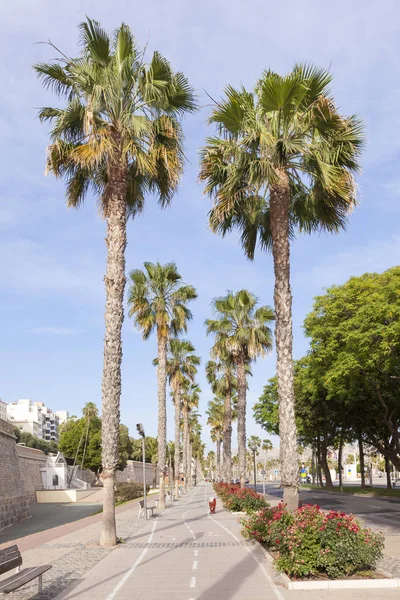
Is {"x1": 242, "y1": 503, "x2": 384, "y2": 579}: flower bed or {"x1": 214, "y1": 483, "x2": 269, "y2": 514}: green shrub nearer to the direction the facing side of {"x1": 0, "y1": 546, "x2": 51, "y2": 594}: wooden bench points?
the flower bed

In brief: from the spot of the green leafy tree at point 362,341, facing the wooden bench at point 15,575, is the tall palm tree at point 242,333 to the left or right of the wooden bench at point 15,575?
right

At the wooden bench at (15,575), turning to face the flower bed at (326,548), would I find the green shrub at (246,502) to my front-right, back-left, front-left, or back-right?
front-left

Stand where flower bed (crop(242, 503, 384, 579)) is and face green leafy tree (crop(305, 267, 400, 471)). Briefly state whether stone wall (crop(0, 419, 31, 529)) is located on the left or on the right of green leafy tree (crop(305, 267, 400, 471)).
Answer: left

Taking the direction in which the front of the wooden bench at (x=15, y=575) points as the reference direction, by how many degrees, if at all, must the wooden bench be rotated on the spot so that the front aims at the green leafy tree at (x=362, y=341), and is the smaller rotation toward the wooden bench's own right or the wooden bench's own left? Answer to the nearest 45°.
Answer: approximately 90° to the wooden bench's own left

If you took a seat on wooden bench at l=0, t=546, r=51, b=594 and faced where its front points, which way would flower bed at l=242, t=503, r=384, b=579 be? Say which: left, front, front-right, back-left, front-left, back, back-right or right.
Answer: front-left

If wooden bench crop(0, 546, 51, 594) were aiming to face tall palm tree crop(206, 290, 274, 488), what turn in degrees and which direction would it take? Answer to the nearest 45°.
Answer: approximately 90° to its left

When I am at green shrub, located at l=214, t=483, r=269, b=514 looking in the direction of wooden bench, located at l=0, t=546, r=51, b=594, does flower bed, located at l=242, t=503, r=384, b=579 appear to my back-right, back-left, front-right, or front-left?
front-left

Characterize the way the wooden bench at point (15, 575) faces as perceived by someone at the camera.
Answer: facing the viewer and to the right of the viewer

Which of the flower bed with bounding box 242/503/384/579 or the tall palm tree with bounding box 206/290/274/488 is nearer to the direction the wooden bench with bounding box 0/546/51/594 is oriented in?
the flower bed

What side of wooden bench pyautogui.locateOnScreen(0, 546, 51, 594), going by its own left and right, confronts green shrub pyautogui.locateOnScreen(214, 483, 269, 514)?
left

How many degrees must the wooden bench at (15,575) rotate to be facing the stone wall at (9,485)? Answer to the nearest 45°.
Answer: approximately 135° to its left
